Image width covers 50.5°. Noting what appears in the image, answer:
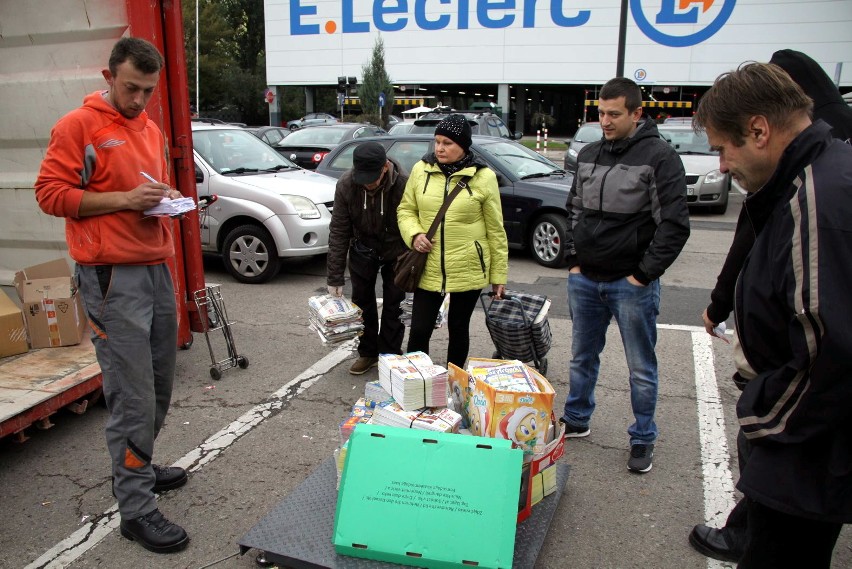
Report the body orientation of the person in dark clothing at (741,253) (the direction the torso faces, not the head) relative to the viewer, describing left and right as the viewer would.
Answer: facing to the left of the viewer

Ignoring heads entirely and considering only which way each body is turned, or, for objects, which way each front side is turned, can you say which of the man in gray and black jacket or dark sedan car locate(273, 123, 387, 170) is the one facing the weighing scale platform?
the man in gray and black jacket

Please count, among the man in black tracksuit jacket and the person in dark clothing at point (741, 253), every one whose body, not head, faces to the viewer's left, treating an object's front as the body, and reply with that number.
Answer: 2

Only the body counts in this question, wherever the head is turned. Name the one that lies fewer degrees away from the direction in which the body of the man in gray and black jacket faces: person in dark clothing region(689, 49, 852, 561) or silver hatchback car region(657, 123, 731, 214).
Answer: the person in dark clothing

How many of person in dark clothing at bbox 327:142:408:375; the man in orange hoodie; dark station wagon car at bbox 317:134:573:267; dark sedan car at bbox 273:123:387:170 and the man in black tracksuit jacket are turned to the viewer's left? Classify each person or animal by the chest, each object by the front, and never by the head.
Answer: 1

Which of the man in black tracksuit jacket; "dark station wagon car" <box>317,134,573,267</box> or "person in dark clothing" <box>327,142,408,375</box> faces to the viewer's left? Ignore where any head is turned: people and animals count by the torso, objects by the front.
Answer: the man in black tracksuit jacket

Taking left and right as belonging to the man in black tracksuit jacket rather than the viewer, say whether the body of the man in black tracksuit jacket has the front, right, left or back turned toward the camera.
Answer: left

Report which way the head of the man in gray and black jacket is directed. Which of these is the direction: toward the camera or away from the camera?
toward the camera

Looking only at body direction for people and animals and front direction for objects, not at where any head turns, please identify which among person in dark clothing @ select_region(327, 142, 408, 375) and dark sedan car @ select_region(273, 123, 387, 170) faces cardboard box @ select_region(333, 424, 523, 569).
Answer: the person in dark clothing

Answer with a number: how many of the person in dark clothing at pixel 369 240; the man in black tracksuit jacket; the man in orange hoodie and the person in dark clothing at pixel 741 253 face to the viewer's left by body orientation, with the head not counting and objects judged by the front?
2

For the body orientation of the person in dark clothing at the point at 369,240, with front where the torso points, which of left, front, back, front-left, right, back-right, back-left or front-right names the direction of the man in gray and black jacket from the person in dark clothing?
front-left

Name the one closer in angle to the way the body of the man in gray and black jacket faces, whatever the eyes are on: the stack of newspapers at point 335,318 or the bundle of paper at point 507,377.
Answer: the bundle of paper

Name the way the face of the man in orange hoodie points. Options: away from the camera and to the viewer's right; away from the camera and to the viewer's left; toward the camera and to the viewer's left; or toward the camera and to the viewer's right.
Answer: toward the camera and to the viewer's right

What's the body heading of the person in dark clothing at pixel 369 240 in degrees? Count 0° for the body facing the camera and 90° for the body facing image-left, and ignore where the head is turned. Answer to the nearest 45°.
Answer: approximately 0°
